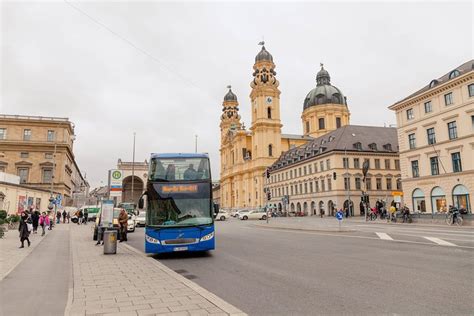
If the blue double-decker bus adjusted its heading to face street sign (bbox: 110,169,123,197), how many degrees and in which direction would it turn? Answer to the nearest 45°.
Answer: approximately 135° to its right

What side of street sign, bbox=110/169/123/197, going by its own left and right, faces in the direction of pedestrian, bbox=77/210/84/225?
back

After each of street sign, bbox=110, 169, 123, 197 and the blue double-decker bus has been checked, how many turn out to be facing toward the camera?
2

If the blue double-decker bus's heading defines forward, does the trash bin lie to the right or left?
on its right

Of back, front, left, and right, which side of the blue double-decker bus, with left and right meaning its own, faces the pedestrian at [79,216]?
back

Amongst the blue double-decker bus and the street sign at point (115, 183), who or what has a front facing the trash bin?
the street sign

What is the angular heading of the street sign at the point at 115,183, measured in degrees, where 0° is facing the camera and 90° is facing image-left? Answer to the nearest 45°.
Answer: approximately 0°
